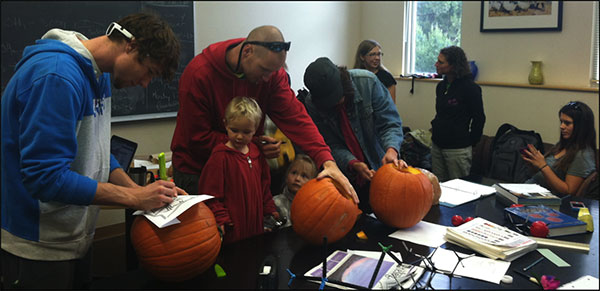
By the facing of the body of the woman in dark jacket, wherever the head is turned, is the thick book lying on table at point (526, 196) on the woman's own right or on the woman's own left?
on the woman's own left

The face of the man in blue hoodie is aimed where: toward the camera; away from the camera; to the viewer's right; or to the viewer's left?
to the viewer's right

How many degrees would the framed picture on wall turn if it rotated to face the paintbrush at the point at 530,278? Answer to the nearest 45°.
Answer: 0° — it already faces it

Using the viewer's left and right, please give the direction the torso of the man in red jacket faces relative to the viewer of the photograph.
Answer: facing the viewer and to the right of the viewer

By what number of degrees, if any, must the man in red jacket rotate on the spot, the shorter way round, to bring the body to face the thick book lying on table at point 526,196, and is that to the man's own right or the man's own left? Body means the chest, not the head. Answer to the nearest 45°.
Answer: approximately 45° to the man's own left

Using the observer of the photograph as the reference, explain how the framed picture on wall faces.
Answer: facing the viewer

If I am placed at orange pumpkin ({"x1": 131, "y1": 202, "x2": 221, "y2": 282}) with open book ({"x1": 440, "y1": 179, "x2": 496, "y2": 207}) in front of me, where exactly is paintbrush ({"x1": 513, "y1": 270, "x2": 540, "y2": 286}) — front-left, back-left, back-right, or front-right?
front-right

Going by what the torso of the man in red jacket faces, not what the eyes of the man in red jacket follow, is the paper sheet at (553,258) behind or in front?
in front

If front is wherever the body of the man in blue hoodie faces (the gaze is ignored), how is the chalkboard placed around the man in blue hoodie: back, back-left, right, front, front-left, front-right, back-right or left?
left

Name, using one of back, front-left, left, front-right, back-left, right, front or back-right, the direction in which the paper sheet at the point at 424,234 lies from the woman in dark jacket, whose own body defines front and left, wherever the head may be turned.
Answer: front-left

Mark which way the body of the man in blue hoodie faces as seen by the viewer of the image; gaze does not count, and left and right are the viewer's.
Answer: facing to the right of the viewer

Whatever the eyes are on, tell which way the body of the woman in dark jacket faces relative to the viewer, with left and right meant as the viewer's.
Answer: facing the viewer and to the left of the viewer

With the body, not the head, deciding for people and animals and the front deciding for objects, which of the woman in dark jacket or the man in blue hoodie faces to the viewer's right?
the man in blue hoodie

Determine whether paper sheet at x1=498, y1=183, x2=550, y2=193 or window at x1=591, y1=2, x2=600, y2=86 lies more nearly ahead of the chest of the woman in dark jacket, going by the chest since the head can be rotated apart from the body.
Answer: the paper sheet
